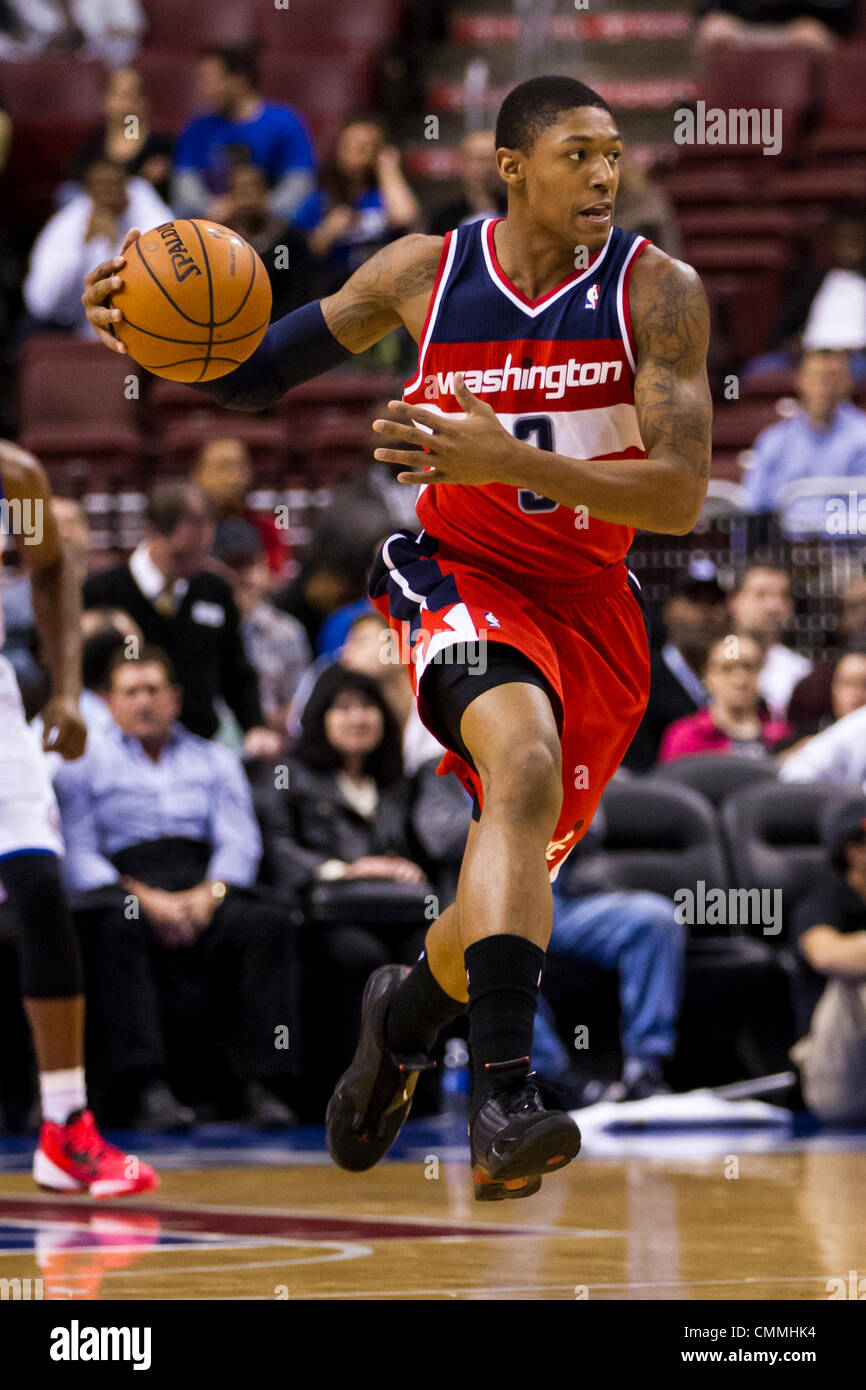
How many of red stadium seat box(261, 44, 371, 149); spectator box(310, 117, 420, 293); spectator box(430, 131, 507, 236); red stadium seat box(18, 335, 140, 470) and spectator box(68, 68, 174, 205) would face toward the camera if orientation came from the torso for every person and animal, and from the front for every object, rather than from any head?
5

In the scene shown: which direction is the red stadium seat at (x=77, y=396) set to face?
toward the camera

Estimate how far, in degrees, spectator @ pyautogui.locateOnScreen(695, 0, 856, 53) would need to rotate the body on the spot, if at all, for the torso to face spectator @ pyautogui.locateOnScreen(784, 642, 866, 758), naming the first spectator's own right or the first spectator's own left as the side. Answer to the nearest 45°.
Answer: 0° — they already face them

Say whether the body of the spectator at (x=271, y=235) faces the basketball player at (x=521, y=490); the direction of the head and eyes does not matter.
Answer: yes

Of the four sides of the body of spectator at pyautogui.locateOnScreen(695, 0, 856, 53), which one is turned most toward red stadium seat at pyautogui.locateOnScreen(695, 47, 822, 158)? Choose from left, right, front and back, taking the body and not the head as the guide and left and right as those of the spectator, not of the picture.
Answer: front

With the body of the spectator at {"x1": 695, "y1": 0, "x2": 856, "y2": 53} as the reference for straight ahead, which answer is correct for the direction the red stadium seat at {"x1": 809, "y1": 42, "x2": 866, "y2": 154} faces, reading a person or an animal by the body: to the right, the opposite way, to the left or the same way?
the same way

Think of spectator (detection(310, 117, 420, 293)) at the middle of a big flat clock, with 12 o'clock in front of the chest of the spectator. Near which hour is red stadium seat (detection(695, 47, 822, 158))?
The red stadium seat is roughly at 8 o'clock from the spectator.

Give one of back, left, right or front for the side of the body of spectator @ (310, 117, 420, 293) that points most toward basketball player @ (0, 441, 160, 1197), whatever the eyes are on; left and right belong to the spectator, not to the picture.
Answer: front

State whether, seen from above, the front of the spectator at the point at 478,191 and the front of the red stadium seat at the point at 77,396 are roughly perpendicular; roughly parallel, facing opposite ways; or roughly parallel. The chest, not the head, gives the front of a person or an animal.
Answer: roughly parallel

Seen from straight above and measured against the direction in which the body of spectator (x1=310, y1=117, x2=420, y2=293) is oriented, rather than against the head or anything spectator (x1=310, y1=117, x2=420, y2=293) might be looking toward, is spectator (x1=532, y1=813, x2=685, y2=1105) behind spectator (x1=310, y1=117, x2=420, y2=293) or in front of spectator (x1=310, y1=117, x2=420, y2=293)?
in front

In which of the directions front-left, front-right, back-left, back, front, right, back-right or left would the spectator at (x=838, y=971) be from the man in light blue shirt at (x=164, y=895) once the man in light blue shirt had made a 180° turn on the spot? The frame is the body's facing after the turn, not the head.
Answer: right

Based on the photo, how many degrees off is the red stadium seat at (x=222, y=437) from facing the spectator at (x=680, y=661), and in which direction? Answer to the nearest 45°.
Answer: approximately 45° to its left

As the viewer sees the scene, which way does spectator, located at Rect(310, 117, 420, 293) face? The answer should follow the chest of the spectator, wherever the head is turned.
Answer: toward the camera

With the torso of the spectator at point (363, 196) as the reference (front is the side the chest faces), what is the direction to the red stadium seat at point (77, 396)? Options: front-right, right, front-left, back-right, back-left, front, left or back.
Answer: right

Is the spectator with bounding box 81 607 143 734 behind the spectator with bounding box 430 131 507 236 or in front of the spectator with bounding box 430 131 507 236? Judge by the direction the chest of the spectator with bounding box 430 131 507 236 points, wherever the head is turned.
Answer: in front

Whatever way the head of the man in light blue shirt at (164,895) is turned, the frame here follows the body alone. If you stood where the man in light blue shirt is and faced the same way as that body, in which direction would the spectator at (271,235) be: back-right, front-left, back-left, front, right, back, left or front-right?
back
